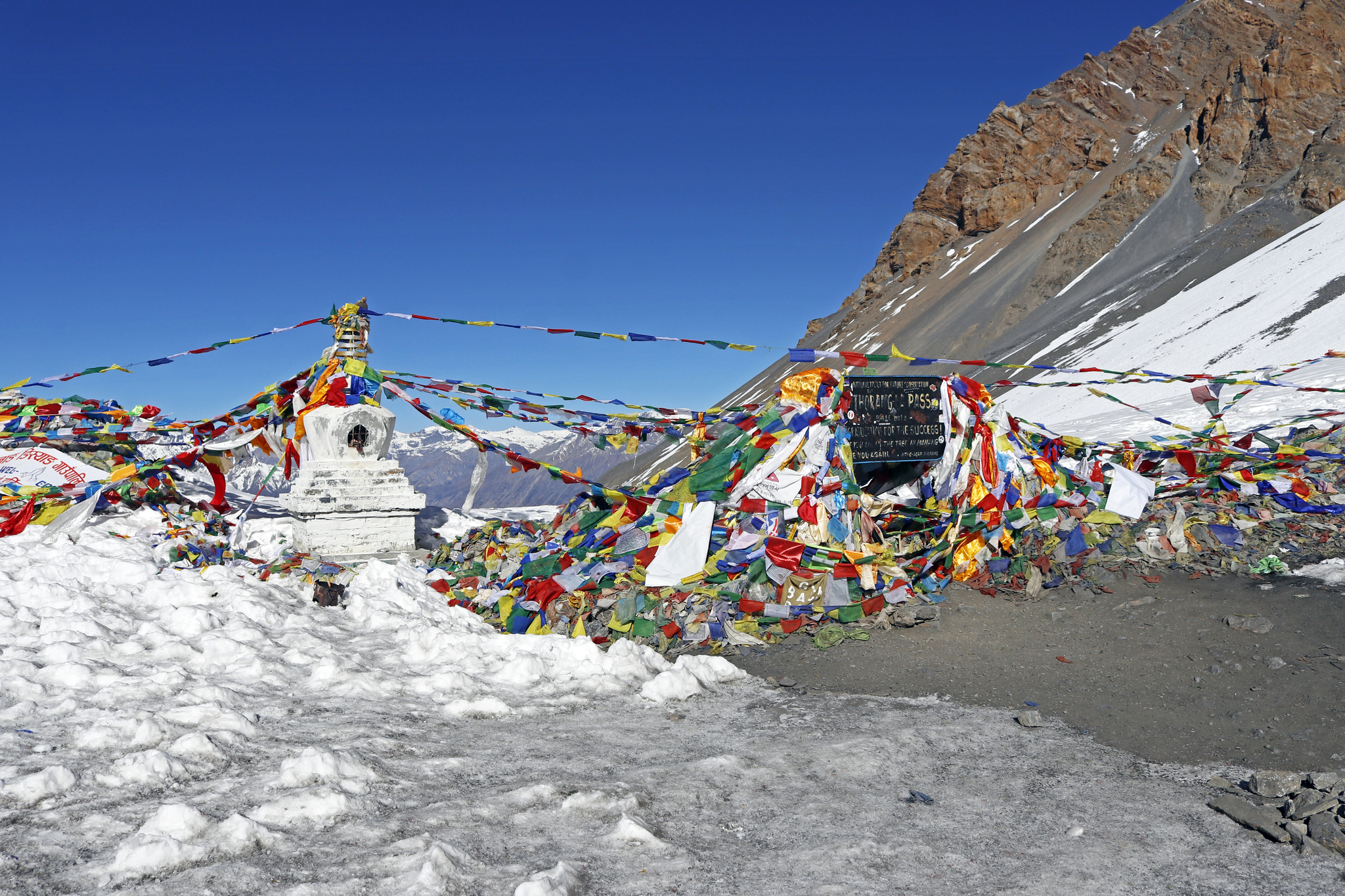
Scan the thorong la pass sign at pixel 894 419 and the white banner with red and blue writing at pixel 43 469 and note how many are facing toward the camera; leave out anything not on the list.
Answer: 2

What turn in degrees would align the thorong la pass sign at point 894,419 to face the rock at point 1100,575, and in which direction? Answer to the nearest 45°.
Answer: approximately 45° to its left

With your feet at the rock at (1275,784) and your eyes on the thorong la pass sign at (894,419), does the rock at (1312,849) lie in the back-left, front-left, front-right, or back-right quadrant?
back-left

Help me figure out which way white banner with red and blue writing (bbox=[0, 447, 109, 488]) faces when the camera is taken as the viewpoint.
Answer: facing the viewer

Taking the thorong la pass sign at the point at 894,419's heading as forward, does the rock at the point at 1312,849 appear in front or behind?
in front

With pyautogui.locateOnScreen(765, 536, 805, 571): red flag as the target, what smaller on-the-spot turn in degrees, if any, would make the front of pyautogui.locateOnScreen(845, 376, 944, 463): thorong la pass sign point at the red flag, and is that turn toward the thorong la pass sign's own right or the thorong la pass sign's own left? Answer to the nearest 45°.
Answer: approximately 45° to the thorong la pass sign's own right

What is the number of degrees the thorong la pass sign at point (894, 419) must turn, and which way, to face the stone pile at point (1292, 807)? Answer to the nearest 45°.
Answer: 0° — it already faces it

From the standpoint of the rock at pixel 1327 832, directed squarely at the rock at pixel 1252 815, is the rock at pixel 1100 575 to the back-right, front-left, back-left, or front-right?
front-right

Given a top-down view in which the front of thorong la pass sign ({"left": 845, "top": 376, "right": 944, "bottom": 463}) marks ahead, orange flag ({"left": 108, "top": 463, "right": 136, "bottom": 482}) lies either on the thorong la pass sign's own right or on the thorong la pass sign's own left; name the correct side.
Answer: on the thorong la pass sign's own right

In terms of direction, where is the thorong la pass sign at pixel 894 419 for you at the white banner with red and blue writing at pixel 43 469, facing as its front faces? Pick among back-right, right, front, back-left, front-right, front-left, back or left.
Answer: front-left

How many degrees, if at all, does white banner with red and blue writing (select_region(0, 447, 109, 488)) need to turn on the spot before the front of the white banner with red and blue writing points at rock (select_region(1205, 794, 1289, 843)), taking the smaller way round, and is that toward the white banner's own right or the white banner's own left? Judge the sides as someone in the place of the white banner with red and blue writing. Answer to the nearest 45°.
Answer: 0° — it already faces it

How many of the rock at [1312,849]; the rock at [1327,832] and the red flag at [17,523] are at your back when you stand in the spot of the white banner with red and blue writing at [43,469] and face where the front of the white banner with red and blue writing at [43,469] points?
0

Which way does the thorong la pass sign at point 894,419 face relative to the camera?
toward the camera

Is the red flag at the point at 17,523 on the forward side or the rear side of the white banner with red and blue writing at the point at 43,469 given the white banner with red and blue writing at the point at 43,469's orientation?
on the forward side
